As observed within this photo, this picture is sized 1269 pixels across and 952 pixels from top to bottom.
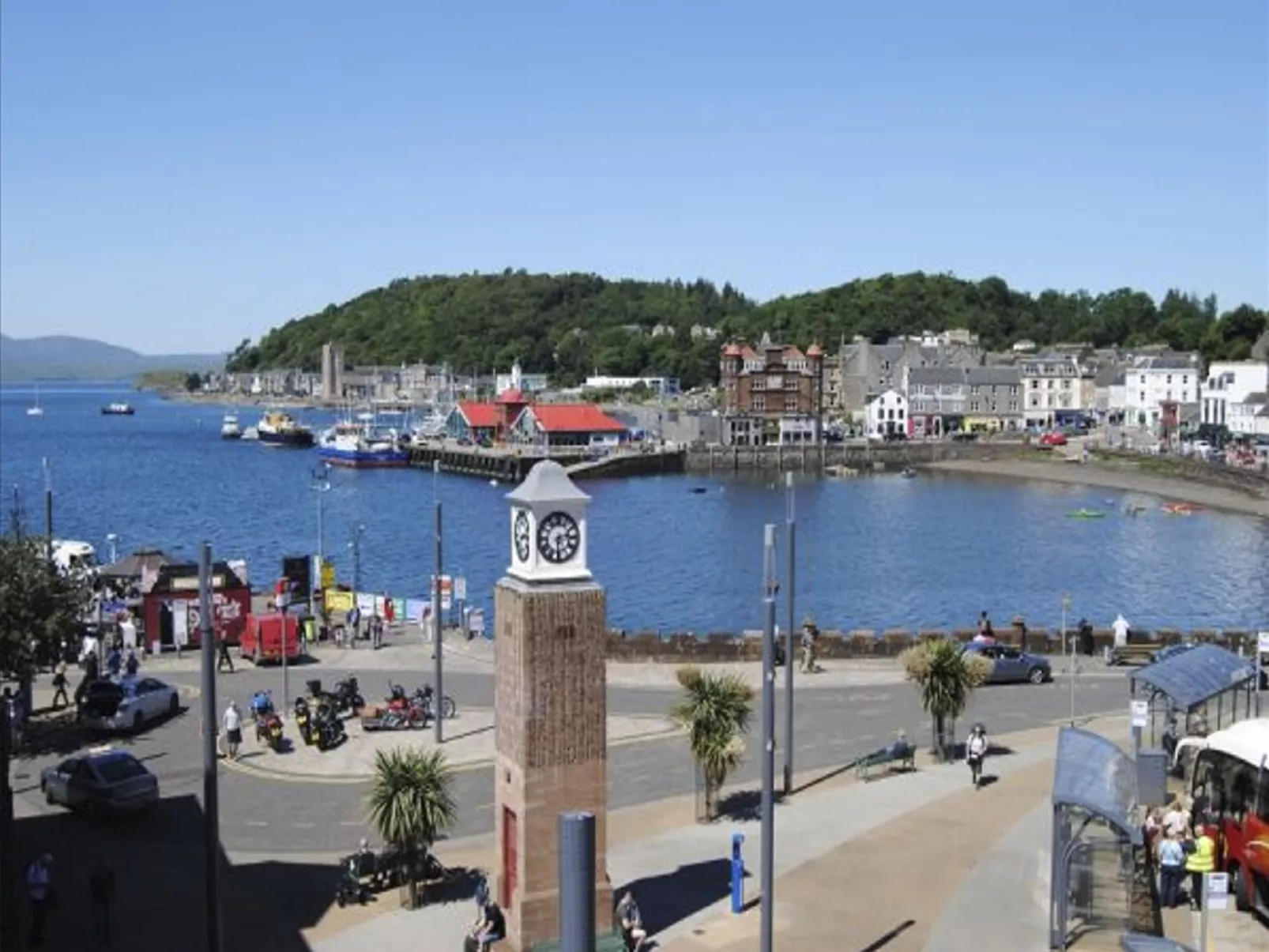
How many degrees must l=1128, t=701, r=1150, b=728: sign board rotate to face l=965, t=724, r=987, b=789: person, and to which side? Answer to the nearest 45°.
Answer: approximately 90° to its right

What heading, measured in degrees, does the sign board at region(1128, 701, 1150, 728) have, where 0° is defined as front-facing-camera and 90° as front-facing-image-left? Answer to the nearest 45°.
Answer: approximately 0°

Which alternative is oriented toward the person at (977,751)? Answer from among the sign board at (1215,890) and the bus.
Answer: the bus

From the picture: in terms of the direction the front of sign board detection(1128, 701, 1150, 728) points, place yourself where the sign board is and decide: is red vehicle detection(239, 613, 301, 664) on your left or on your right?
on your right

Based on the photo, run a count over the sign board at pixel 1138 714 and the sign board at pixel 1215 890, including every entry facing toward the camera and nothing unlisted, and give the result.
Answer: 2

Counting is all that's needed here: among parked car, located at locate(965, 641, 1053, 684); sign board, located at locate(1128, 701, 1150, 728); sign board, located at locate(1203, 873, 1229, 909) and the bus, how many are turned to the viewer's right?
1

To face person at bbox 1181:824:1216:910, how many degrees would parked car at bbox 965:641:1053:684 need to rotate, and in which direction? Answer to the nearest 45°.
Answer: approximately 90° to its right

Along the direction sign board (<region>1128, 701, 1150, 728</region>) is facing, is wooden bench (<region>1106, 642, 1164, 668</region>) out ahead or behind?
behind

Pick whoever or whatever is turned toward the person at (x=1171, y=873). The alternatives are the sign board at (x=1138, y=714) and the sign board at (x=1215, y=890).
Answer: the sign board at (x=1138, y=714)

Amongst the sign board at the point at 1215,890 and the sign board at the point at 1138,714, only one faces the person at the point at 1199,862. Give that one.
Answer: the sign board at the point at 1138,714

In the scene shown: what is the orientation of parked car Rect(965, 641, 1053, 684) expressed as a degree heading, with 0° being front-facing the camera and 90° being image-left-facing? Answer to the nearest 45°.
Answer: approximately 270°

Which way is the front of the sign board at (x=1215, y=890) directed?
toward the camera

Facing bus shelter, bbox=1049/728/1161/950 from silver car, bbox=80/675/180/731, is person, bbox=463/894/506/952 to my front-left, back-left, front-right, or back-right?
front-right

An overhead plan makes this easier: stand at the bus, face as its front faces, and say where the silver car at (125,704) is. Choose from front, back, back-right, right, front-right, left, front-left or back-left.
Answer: front-left

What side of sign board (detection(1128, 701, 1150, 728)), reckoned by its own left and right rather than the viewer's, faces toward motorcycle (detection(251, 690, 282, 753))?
right
